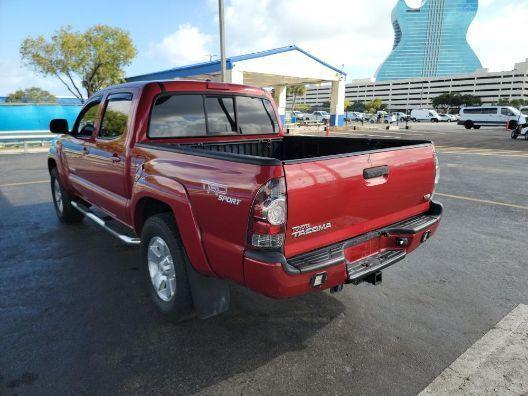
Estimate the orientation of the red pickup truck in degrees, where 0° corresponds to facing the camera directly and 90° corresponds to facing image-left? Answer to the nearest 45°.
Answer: approximately 135°

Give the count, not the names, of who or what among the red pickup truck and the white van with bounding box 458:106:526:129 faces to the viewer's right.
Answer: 1

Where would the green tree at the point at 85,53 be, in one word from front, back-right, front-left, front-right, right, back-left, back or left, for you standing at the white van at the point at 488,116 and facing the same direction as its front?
back-right

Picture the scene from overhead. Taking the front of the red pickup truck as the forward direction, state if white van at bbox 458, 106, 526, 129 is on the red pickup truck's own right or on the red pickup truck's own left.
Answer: on the red pickup truck's own right

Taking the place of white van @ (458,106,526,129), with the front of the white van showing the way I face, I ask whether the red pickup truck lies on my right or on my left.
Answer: on my right

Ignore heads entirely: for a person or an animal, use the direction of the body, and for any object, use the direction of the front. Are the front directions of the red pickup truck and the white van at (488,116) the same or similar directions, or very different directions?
very different directions

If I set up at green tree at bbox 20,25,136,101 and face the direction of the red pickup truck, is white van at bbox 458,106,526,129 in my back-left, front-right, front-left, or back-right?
front-left

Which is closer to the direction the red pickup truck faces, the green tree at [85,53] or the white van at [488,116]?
the green tree

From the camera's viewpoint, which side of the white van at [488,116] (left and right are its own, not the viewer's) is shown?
right

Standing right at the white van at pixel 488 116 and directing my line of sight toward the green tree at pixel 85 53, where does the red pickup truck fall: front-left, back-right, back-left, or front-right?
front-left

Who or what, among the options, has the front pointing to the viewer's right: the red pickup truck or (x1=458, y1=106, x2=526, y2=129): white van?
the white van

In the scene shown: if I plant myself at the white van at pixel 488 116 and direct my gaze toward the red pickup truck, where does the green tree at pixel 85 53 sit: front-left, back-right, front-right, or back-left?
front-right
